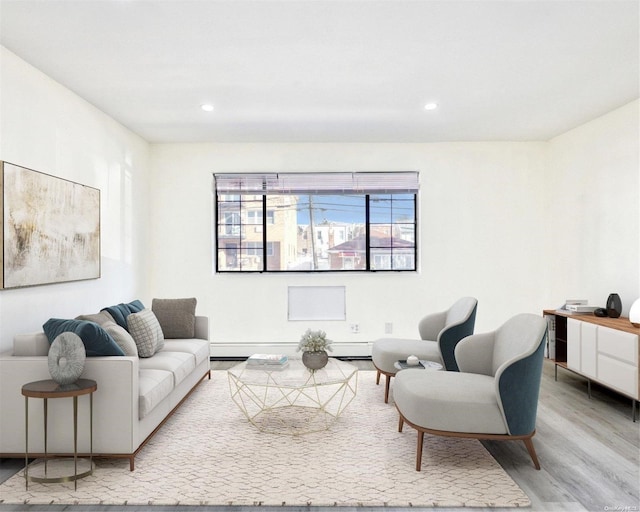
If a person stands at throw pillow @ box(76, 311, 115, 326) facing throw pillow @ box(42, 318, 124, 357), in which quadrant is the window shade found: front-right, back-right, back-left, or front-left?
back-left

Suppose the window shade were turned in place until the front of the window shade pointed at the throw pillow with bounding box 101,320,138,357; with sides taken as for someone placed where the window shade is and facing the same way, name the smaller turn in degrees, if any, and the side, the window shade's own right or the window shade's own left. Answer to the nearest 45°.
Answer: approximately 45° to the window shade's own right

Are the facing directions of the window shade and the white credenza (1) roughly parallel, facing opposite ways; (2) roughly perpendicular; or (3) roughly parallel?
roughly perpendicular

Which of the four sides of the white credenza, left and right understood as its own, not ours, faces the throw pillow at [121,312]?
front

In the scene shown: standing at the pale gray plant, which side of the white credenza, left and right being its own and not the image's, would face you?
front

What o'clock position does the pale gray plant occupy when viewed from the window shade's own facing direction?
The pale gray plant is roughly at 12 o'clock from the window shade.

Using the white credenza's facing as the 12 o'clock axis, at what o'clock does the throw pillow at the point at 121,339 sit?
The throw pillow is roughly at 12 o'clock from the white credenza.

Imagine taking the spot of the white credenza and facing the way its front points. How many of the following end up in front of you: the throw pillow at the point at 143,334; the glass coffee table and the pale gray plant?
3

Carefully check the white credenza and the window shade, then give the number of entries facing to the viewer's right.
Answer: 0

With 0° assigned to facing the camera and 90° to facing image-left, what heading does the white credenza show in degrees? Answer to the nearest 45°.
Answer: approximately 45°

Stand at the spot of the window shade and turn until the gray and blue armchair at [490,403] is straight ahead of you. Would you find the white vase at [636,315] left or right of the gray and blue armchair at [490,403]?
left

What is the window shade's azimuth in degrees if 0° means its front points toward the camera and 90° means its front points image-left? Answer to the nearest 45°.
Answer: approximately 0°

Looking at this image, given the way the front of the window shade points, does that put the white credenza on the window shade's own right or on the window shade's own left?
on the window shade's own left

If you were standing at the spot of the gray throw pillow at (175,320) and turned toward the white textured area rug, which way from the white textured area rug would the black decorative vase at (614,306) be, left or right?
left
